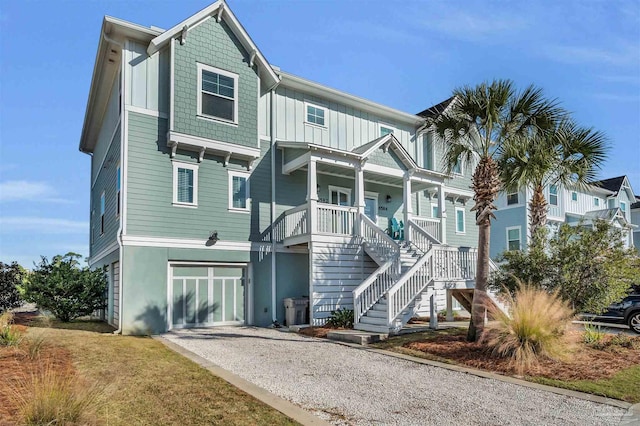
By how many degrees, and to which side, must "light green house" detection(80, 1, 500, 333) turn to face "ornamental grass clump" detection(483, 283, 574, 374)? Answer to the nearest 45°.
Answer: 0° — it already faces it

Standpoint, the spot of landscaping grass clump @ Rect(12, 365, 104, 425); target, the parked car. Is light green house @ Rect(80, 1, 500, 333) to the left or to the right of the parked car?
left

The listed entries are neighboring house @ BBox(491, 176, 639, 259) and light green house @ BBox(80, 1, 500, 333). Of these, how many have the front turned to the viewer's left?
0

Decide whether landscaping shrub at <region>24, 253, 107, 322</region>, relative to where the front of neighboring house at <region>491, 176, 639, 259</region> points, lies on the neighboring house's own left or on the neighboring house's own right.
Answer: on the neighboring house's own right

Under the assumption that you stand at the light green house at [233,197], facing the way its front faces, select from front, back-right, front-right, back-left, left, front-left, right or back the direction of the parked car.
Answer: front-left

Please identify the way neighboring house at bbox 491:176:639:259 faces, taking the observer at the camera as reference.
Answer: facing the viewer and to the right of the viewer

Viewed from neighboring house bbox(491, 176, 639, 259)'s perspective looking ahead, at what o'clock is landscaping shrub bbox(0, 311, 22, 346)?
The landscaping shrub is roughly at 2 o'clock from the neighboring house.

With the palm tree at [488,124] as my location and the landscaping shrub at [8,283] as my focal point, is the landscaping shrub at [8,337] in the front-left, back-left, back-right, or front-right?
front-left

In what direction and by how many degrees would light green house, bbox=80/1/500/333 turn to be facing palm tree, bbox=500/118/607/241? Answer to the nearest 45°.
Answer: approximately 45° to its left

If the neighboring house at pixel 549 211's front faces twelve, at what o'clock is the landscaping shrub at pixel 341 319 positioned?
The landscaping shrub is roughly at 2 o'clock from the neighboring house.

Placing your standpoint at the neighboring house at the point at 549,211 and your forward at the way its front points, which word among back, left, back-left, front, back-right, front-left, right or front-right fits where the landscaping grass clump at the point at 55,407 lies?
front-right
